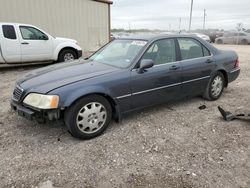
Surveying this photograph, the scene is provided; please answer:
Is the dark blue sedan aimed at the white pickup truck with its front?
no

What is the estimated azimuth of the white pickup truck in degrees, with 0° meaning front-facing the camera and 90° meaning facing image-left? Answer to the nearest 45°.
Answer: approximately 270°

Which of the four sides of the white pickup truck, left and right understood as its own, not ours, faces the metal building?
left

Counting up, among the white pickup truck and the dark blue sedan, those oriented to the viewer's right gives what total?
1

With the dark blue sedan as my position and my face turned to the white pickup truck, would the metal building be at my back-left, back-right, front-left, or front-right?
front-right

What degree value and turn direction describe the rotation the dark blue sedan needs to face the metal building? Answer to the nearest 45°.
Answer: approximately 135° to its right

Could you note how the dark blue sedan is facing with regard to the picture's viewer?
facing the viewer and to the left of the viewer

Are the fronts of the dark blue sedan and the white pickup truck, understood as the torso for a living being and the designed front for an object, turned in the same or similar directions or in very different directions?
very different directions

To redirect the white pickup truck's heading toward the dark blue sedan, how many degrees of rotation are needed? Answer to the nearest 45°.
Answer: approximately 90° to its right
